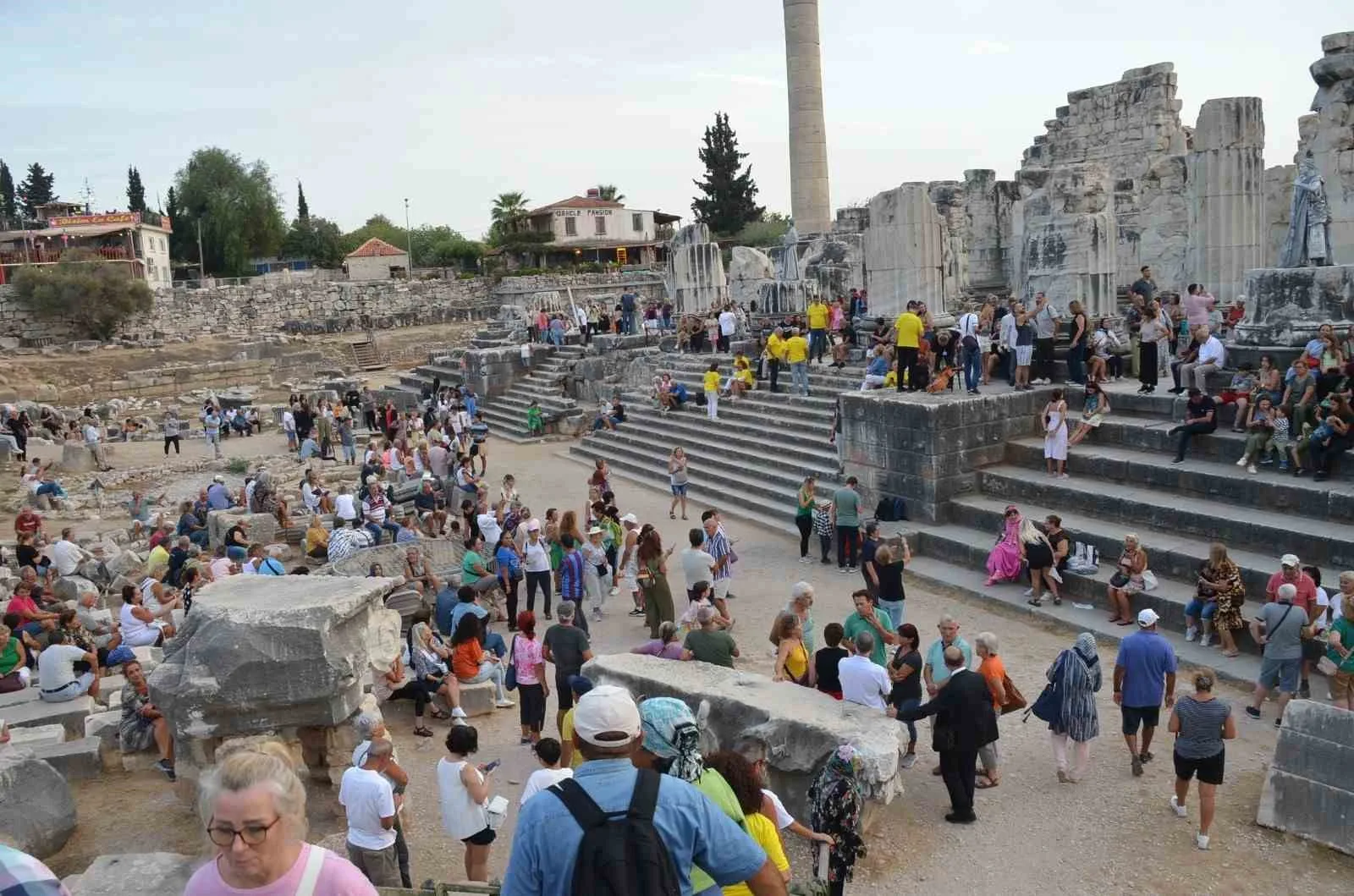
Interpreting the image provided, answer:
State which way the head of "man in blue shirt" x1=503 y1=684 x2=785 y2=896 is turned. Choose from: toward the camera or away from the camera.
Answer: away from the camera

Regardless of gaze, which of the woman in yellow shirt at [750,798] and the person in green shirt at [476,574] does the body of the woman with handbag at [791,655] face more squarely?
the woman in yellow shirt

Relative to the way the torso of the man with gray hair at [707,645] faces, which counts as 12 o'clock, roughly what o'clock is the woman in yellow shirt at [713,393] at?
The woman in yellow shirt is roughly at 12 o'clock from the man with gray hair.

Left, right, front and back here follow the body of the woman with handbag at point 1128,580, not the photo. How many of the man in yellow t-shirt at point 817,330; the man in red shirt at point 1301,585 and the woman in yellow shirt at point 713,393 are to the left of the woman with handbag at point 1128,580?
1

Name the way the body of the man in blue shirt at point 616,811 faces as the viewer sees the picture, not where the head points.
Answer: away from the camera

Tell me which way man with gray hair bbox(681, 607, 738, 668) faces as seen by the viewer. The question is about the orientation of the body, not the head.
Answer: away from the camera

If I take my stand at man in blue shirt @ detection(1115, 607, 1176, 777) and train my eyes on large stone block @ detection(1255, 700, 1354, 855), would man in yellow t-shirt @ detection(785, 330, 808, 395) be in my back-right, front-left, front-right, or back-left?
back-left

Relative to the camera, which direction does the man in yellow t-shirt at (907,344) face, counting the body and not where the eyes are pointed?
away from the camera
